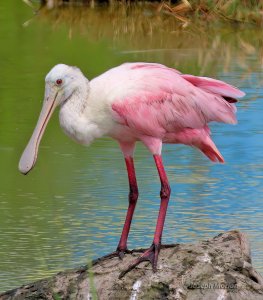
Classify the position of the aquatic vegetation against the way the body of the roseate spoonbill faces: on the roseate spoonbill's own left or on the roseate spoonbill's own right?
on the roseate spoonbill's own right

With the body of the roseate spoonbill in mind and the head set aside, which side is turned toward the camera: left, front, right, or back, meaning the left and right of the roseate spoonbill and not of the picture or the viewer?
left
